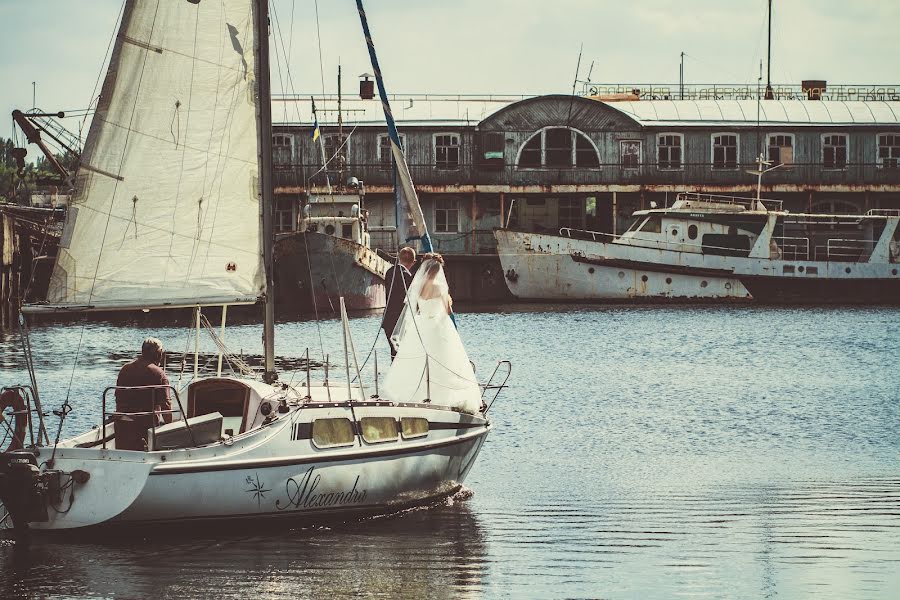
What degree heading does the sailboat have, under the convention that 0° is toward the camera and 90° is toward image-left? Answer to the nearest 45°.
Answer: approximately 225°

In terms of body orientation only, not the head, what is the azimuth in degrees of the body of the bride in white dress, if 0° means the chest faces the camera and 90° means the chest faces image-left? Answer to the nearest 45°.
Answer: approximately 180°

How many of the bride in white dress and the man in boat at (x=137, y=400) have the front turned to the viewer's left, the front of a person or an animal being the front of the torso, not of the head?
0

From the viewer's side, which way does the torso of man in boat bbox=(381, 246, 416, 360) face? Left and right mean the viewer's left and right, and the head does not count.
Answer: facing away from the viewer and to the right of the viewer

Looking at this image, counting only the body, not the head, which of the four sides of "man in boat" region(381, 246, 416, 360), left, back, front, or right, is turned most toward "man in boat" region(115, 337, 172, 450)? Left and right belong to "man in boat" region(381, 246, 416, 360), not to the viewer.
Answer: back

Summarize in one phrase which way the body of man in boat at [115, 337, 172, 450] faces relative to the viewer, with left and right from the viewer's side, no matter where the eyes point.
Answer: facing away from the viewer and to the right of the viewer

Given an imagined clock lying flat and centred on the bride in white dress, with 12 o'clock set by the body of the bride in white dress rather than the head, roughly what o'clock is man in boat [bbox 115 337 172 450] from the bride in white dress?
The man in boat is roughly at 8 o'clock from the bride in white dress.
